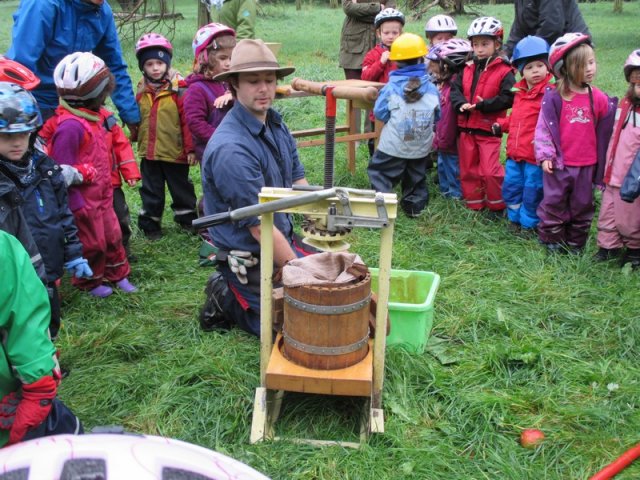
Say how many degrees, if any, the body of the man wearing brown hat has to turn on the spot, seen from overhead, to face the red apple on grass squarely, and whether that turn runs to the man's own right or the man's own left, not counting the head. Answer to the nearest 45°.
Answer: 0° — they already face it

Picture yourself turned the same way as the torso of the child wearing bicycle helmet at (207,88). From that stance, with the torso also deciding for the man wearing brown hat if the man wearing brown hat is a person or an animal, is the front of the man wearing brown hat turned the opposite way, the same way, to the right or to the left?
the same way

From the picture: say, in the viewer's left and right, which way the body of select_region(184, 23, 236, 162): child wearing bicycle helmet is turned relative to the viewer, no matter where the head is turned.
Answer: facing the viewer and to the right of the viewer

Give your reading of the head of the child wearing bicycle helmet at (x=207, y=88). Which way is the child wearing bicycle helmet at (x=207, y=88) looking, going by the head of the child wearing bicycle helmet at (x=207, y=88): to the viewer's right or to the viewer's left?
to the viewer's right

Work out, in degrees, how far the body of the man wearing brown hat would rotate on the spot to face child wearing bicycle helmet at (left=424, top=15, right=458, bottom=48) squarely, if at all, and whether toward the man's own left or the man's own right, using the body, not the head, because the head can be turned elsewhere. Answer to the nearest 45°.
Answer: approximately 90° to the man's own left

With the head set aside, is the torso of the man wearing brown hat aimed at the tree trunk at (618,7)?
no

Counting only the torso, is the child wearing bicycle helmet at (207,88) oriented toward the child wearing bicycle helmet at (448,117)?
no

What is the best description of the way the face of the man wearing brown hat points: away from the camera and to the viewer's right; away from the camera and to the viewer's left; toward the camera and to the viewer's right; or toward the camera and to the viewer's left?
toward the camera and to the viewer's right

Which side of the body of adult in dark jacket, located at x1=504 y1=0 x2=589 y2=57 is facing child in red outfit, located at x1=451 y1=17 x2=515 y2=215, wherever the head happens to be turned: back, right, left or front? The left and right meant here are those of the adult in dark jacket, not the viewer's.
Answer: front

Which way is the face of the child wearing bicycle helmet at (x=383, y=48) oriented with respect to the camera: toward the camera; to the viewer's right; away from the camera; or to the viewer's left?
toward the camera

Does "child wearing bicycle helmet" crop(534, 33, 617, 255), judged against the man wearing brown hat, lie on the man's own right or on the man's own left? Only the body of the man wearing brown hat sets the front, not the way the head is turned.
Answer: on the man's own left

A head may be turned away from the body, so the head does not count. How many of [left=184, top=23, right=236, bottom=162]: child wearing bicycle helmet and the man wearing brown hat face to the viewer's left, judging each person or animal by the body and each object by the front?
0

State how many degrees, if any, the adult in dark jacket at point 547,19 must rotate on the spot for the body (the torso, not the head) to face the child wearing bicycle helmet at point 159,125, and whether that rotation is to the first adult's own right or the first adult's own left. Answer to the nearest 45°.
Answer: approximately 45° to the first adult's own right

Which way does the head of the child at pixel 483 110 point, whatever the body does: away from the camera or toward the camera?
toward the camera

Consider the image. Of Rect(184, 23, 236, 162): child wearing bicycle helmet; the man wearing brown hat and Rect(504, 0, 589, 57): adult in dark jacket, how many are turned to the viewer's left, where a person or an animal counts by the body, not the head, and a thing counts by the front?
0

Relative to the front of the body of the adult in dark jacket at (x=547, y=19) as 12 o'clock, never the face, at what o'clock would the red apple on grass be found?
The red apple on grass is roughly at 12 o'clock from the adult in dark jacket.

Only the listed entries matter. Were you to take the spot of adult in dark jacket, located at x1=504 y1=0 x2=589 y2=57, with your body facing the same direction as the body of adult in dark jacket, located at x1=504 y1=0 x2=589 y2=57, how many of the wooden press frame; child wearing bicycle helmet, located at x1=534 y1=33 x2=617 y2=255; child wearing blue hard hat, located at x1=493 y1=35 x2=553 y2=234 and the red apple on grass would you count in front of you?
4
